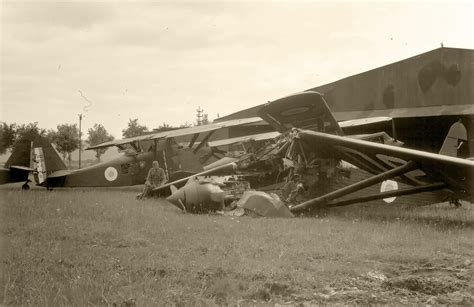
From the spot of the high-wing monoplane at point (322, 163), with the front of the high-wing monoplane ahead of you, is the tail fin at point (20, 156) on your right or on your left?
on your right

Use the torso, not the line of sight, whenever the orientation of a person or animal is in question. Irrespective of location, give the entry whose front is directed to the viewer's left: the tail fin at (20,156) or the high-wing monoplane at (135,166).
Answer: the tail fin

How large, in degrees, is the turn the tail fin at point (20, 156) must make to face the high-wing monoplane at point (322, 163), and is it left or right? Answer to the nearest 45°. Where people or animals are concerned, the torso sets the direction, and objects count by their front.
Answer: approximately 135° to its left

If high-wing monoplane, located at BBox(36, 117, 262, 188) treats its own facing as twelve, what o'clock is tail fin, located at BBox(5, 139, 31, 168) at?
The tail fin is roughly at 5 o'clock from the high-wing monoplane.

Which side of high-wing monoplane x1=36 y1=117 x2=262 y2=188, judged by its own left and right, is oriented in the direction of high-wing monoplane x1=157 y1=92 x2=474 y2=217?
front

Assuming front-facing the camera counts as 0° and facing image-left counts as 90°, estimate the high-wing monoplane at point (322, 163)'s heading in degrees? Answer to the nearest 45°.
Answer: approximately 45°

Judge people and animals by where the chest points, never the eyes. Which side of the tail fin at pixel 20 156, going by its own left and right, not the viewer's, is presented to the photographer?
left

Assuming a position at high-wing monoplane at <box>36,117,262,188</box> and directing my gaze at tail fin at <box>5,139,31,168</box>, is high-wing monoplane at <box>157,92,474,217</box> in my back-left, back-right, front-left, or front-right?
back-left

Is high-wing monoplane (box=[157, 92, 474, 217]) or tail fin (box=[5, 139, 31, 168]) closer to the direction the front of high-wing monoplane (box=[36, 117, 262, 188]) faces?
the high-wing monoplane
